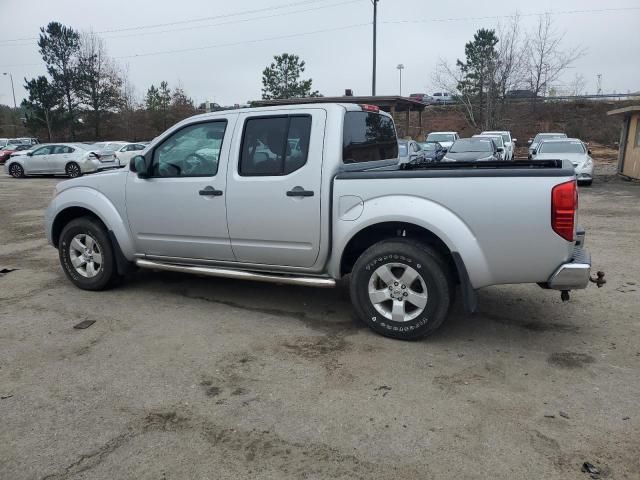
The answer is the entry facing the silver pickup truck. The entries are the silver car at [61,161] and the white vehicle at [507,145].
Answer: the white vehicle

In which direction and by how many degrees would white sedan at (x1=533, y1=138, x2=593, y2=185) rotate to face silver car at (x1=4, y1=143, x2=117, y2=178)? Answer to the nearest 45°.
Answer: approximately 90° to its right

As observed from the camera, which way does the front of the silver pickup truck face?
facing away from the viewer and to the left of the viewer

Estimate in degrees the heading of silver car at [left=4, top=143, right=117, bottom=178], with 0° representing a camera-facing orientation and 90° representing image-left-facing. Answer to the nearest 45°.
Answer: approximately 135°

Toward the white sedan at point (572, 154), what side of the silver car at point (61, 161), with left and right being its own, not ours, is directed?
back

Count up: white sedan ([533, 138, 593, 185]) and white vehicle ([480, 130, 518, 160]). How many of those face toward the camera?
2

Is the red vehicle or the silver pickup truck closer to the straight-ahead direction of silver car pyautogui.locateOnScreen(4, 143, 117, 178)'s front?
the red vehicle

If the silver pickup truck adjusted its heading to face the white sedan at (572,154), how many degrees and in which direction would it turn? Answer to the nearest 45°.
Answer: approximately 90° to its right

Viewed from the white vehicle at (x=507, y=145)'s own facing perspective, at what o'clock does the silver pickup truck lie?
The silver pickup truck is roughly at 12 o'clock from the white vehicle.

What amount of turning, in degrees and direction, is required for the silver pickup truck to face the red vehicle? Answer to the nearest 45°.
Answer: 0° — it already faces it

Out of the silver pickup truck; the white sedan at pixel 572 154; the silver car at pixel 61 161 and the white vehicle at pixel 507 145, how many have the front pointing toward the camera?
2
